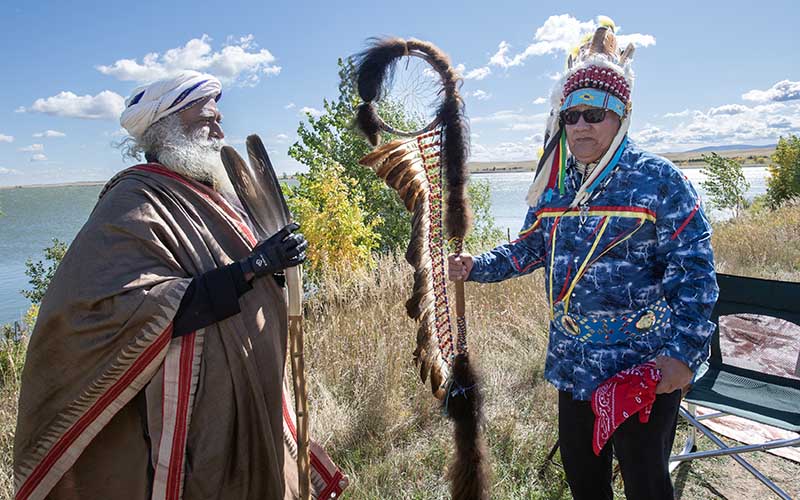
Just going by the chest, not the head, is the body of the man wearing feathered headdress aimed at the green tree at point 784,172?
no

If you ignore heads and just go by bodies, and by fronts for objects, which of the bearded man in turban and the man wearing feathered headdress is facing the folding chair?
the bearded man in turban

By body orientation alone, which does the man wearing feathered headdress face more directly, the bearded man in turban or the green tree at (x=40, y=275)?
the bearded man in turban

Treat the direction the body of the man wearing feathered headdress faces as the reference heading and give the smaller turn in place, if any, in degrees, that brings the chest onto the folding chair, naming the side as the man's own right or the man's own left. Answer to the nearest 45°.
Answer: approximately 180°

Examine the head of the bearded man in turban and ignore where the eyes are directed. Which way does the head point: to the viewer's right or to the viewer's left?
to the viewer's right

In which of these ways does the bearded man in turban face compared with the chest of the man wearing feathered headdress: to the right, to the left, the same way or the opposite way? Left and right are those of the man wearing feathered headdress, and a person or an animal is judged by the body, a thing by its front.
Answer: to the left

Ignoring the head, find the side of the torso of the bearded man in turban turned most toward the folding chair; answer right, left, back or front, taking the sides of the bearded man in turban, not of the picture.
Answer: front

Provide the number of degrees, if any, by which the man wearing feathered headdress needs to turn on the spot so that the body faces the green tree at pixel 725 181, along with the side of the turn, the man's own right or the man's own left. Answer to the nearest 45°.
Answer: approximately 135° to the man's own right

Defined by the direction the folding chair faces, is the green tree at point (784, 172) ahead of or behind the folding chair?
behind

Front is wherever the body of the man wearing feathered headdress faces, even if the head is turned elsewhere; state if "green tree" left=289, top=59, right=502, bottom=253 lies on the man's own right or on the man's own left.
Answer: on the man's own right

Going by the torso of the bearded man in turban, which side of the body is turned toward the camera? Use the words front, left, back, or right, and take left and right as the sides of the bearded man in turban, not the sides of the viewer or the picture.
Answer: right

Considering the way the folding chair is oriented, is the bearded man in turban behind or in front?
in front

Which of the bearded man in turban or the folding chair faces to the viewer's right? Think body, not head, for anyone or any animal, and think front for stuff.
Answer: the bearded man in turban

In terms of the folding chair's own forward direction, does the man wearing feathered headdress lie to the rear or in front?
in front

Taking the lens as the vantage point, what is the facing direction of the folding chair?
facing the viewer and to the left of the viewer

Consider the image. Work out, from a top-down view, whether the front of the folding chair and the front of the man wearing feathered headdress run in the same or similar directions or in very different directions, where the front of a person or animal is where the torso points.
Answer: same or similar directions

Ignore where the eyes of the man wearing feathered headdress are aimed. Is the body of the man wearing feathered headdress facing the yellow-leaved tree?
no
